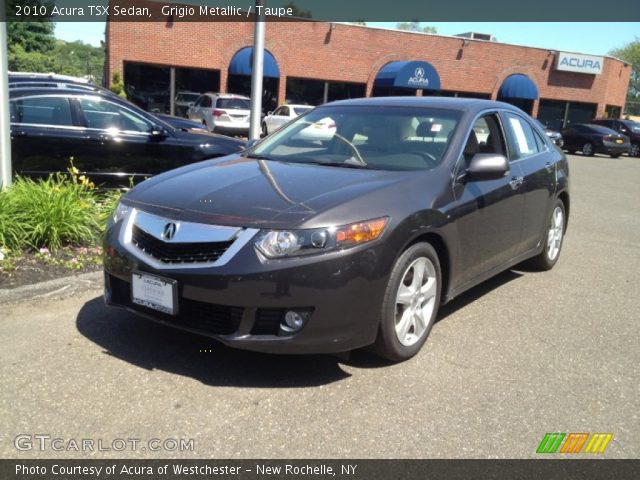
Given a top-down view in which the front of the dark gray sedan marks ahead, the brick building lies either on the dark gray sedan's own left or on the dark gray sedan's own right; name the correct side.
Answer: on the dark gray sedan's own right

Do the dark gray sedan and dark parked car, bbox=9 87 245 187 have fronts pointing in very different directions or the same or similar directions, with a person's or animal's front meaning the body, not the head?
very different directions

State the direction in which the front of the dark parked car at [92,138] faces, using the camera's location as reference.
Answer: facing to the right of the viewer

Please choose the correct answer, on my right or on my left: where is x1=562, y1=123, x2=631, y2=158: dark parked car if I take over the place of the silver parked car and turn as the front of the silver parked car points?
on my right

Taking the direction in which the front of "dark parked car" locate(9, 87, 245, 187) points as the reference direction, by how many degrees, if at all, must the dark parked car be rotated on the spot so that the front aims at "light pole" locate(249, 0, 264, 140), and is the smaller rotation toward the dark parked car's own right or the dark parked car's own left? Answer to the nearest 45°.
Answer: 0° — it already faces it

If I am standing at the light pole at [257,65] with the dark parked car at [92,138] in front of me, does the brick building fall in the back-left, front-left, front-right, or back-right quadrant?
back-right

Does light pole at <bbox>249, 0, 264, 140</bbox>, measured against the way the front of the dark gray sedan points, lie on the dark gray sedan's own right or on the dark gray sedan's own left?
on the dark gray sedan's own right

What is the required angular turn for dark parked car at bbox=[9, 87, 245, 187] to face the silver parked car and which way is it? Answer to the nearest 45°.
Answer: approximately 90° to its left

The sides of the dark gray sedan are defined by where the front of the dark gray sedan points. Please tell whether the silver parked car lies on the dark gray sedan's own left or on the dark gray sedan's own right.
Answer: on the dark gray sedan's own right

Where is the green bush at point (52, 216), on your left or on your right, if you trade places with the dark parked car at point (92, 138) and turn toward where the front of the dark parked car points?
on your right
